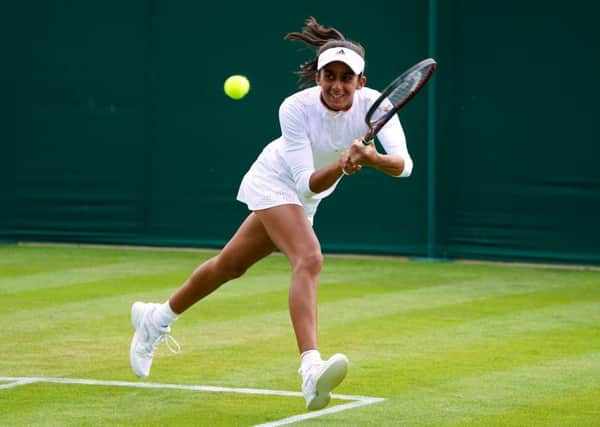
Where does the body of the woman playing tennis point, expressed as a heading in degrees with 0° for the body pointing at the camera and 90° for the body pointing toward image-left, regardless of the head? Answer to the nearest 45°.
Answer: approximately 315°
